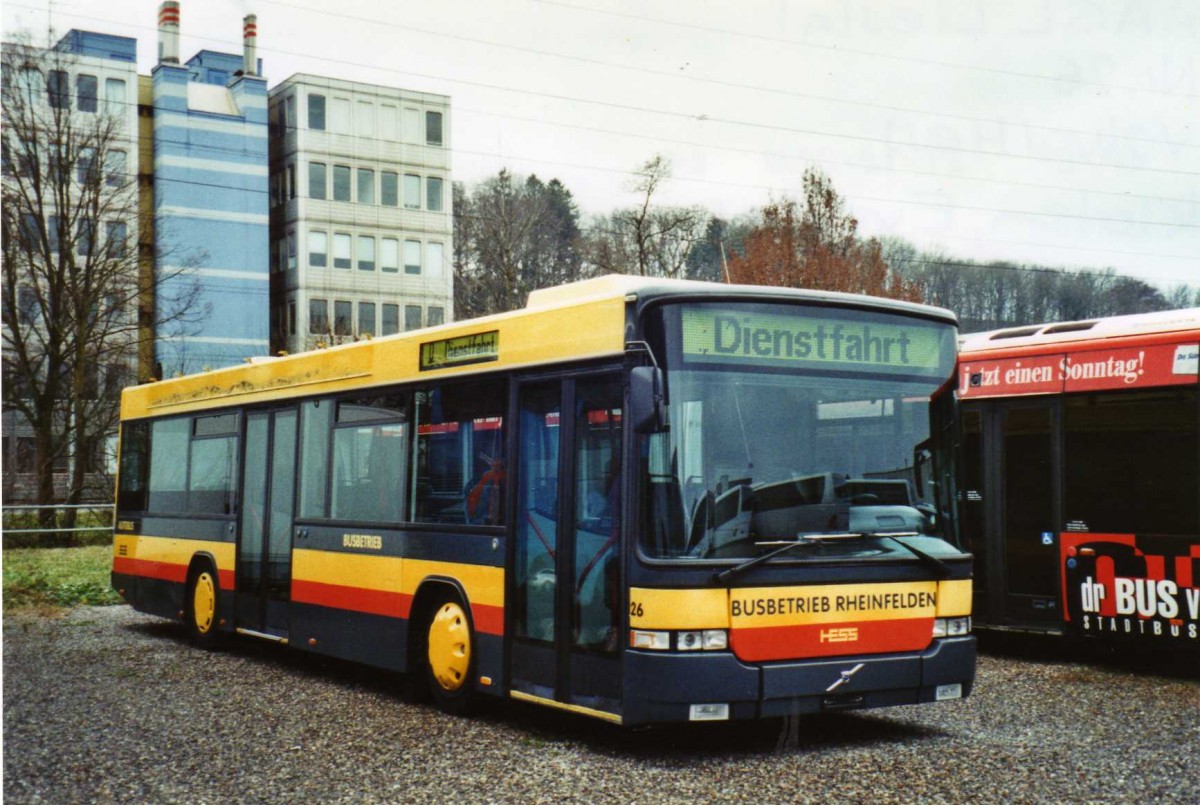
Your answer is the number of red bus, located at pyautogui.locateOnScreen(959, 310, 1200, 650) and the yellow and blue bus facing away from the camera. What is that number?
0

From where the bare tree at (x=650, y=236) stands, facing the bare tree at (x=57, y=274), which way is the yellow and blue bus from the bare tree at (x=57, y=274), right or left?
left

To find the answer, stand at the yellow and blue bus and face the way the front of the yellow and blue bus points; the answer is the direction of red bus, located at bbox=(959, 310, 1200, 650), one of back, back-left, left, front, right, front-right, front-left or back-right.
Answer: left

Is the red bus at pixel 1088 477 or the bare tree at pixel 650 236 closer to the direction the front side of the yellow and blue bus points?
the red bus

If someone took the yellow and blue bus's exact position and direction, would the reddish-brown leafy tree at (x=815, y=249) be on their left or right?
on their left

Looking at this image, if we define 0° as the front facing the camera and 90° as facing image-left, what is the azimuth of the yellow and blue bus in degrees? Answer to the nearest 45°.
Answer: approximately 315°

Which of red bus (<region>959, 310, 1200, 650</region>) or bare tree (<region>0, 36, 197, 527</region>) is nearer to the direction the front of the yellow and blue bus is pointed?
the red bus

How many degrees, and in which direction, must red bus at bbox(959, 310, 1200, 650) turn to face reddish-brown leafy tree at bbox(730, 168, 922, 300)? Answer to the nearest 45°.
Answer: approximately 135° to its left

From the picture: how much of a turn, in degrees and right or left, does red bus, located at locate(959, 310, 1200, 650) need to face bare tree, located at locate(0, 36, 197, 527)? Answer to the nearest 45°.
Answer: approximately 180°
